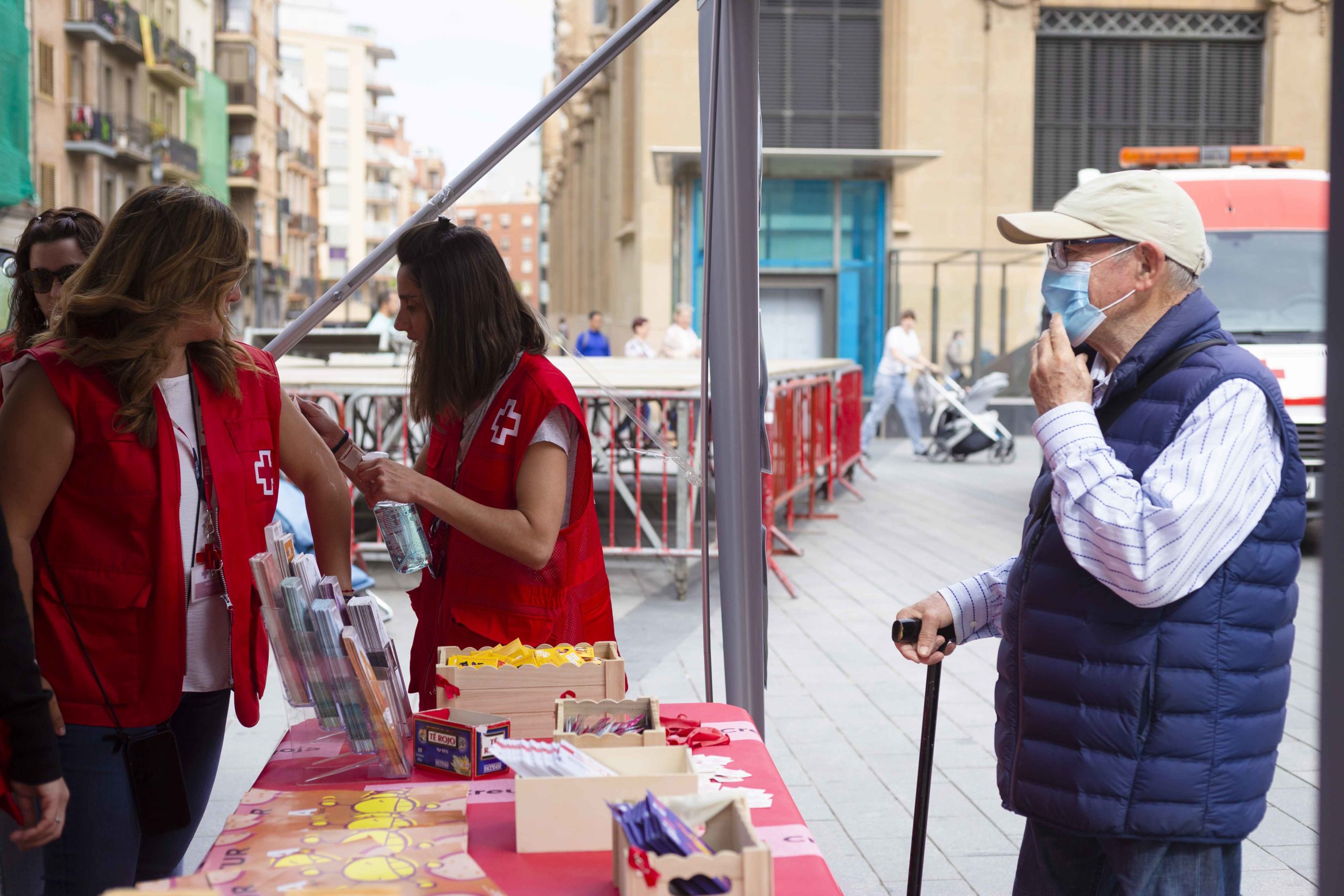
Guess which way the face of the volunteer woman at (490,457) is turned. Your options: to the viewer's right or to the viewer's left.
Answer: to the viewer's left

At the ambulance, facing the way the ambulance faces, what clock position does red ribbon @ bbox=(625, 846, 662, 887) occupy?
The red ribbon is roughly at 12 o'clock from the ambulance.

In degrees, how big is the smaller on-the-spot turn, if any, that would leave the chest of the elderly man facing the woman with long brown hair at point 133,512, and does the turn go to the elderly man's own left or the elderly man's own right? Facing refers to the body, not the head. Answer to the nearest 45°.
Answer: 0° — they already face them

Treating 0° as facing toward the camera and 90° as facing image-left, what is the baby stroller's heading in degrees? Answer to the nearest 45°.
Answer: approximately 270°

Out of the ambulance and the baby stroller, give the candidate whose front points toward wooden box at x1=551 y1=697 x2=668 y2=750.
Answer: the ambulance

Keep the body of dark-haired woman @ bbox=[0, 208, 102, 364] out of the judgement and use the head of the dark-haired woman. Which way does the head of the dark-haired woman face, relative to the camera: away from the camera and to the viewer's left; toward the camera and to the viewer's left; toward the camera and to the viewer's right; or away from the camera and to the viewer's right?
toward the camera and to the viewer's right

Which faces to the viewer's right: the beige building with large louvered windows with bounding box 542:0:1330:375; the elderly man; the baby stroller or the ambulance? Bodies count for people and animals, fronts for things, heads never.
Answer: the baby stroller

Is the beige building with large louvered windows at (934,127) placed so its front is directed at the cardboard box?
yes

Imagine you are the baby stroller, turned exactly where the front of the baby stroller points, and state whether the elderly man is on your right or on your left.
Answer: on your right

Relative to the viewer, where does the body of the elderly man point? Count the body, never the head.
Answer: to the viewer's left
